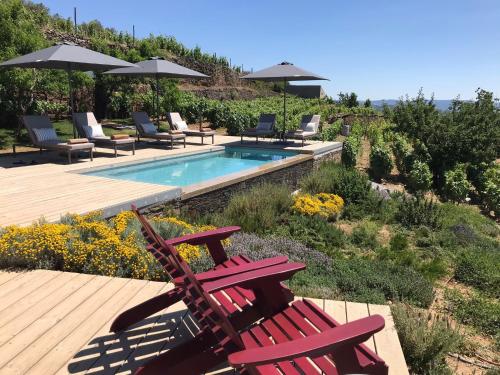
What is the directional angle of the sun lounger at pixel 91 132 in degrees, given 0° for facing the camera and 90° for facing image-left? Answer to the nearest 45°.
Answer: approximately 315°

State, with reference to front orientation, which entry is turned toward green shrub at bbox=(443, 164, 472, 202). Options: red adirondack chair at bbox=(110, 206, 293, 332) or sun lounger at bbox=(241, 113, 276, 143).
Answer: the red adirondack chair

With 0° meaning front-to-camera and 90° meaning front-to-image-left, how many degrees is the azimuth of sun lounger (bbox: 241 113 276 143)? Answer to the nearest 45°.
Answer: approximately 45°

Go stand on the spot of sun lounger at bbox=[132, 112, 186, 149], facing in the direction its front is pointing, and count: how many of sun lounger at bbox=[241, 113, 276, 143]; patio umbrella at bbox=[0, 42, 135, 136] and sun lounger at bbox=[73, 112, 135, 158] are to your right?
2

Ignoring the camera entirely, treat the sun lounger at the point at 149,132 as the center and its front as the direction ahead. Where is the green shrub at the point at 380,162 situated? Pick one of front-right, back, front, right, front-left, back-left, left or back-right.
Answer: front-left

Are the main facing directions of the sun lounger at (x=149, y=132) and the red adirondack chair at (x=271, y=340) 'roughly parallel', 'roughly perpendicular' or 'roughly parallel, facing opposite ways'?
roughly perpendicular

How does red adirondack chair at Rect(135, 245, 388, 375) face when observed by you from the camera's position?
facing away from the viewer and to the right of the viewer

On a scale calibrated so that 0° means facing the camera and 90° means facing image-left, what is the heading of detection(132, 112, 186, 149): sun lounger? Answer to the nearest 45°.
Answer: approximately 315°

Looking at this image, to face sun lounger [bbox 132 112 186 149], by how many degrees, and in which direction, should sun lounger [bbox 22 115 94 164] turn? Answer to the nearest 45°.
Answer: approximately 90° to its left

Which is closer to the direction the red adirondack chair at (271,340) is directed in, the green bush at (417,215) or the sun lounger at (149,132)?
the green bush
